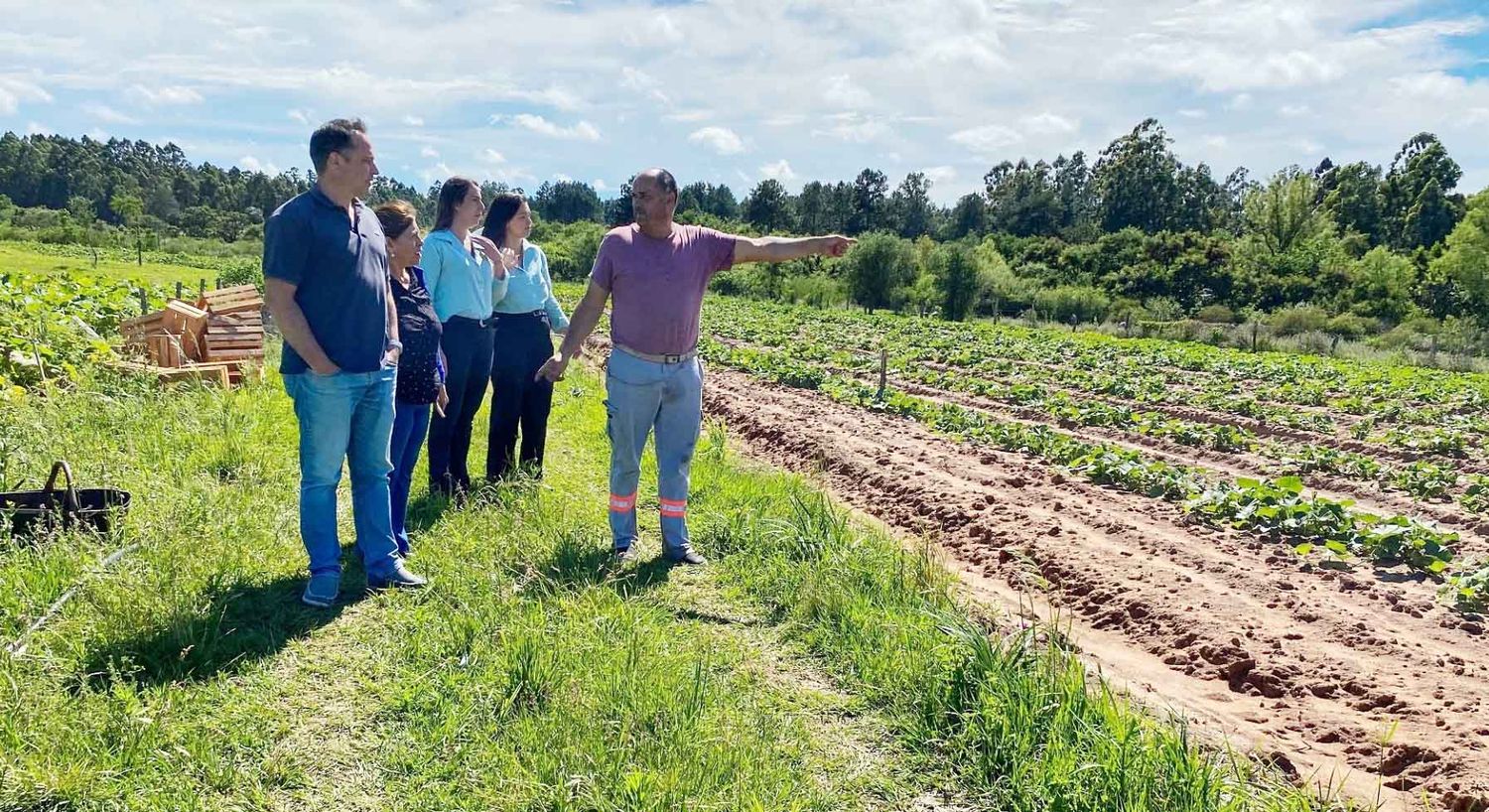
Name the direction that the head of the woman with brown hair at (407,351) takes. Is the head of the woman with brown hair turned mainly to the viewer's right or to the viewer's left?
to the viewer's right

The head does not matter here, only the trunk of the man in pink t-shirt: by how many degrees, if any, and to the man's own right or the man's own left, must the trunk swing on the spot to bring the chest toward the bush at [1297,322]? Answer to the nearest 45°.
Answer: approximately 135° to the man's own left

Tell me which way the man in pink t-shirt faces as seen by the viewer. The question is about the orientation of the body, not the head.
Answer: toward the camera

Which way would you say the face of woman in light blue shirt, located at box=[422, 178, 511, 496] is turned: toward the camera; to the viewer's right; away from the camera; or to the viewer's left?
to the viewer's right

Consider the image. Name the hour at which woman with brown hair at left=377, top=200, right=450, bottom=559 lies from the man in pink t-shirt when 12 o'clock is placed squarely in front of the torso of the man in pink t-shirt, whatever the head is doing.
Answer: The woman with brown hair is roughly at 3 o'clock from the man in pink t-shirt.

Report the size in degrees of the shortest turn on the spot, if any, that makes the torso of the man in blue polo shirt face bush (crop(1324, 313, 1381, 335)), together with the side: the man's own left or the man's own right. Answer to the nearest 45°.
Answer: approximately 90° to the man's own left

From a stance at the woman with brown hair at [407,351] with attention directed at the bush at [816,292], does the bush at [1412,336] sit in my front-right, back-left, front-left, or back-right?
front-right

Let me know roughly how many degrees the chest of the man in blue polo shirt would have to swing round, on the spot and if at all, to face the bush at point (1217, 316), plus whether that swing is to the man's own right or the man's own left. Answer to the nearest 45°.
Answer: approximately 90° to the man's own left

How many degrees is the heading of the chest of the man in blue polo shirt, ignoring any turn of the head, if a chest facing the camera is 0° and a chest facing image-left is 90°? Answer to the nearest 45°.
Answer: approximately 315°

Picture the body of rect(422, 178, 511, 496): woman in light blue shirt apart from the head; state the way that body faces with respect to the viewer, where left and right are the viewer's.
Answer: facing the viewer and to the right of the viewer

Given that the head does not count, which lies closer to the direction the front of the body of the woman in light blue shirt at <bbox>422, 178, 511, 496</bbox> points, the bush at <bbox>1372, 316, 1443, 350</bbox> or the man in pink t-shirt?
the man in pink t-shirt

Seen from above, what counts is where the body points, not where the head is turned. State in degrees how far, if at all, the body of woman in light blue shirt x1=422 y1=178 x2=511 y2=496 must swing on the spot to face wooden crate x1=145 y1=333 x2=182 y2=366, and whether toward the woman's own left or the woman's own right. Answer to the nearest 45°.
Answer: approximately 180°

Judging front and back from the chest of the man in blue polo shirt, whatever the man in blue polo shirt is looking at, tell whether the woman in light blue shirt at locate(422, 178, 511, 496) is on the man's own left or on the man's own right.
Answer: on the man's own left
